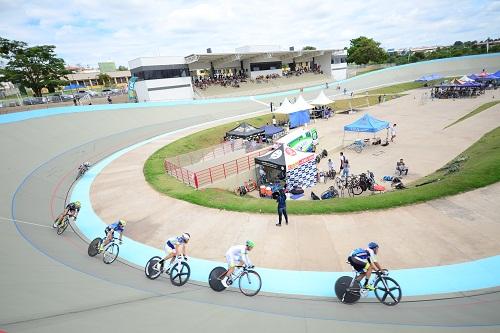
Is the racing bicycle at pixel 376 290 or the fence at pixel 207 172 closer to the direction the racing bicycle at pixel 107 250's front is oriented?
the racing bicycle

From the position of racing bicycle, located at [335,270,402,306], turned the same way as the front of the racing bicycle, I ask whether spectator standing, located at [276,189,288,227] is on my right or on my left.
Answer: on my left

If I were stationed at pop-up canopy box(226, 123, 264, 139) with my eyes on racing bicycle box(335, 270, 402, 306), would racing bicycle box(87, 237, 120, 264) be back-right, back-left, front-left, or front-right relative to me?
front-right

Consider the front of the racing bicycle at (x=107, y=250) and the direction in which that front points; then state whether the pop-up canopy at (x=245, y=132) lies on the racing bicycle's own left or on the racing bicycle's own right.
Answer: on the racing bicycle's own left

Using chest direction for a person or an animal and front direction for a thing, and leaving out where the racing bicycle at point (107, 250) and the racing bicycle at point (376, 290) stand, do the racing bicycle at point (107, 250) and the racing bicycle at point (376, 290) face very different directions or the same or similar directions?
same or similar directions

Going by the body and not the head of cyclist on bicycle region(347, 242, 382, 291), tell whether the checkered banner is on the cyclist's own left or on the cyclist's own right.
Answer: on the cyclist's own left

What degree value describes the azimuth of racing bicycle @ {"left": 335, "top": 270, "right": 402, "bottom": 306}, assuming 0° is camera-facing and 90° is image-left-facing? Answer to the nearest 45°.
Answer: approximately 270°

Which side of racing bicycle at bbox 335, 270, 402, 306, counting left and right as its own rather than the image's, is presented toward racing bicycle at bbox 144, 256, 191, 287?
back

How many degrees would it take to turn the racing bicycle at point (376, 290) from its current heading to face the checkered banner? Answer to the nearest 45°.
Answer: approximately 90° to its left

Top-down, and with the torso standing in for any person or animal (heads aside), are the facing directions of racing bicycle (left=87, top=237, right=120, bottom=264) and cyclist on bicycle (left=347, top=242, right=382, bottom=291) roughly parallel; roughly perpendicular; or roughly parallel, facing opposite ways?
roughly parallel

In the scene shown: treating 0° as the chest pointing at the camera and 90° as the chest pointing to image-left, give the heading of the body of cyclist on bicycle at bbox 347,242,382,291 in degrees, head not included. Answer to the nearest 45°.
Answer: approximately 270°

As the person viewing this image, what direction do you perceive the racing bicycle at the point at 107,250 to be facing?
facing the viewer and to the right of the viewer

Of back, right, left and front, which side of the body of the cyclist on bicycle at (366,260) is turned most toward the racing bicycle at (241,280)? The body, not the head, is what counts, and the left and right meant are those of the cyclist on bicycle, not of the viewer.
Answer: back
